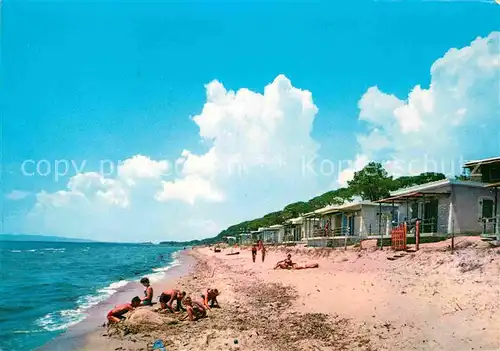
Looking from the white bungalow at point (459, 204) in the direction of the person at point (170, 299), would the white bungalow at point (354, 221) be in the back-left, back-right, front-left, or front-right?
back-right

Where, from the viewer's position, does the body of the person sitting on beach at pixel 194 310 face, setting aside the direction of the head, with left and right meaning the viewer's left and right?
facing to the left of the viewer

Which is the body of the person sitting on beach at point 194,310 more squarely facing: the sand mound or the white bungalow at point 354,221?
the sand mound

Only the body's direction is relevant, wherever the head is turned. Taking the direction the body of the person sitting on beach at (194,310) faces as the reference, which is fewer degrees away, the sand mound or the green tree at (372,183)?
the sand mound

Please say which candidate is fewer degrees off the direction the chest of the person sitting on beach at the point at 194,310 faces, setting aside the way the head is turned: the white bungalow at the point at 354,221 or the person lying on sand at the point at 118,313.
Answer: the person lying on sand

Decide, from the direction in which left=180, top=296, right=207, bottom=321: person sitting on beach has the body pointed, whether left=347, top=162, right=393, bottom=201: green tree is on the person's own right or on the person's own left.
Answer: on the person's own right

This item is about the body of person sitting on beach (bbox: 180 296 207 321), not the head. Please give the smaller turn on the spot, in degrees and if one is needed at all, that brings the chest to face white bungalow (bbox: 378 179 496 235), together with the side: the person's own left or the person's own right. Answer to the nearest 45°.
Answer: approximately 135° to the person's own right
